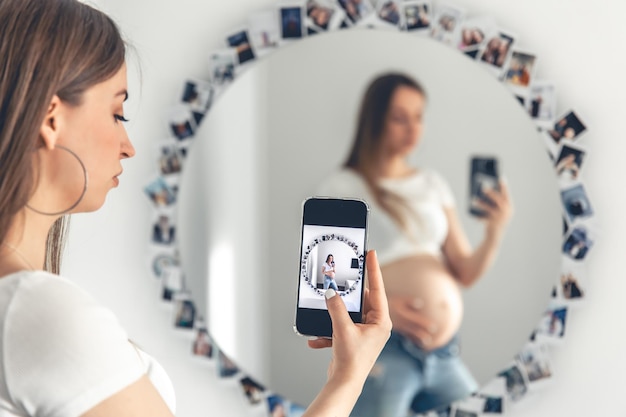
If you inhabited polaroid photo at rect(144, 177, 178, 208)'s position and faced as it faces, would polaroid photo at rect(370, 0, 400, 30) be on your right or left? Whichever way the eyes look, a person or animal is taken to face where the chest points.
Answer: on your left

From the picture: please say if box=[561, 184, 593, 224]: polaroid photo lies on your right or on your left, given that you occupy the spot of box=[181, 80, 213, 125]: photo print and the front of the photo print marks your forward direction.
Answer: on your left

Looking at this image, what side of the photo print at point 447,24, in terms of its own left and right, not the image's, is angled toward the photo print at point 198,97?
right

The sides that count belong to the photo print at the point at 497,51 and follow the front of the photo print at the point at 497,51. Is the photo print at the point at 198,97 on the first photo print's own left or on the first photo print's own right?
on the first photo print's own right

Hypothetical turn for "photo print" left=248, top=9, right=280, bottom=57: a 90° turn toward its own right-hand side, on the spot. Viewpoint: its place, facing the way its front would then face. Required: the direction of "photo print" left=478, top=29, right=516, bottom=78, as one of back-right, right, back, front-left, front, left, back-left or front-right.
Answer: back
